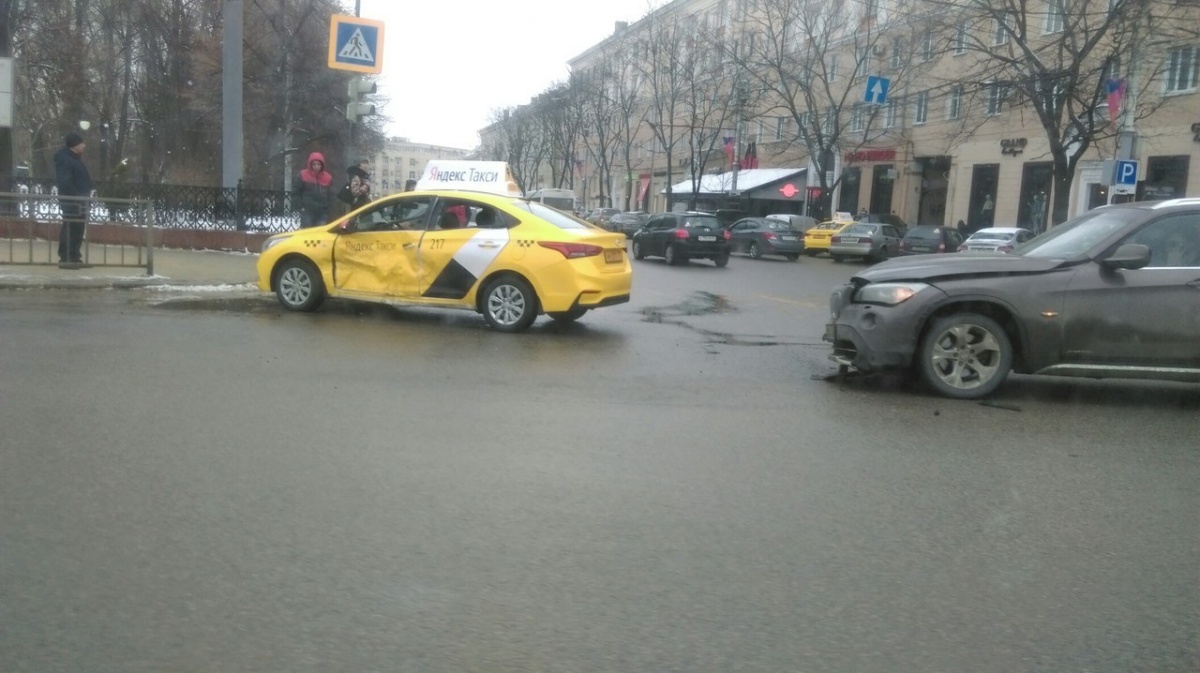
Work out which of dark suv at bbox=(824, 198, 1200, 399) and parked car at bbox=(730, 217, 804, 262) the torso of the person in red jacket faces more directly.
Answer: the dark suv

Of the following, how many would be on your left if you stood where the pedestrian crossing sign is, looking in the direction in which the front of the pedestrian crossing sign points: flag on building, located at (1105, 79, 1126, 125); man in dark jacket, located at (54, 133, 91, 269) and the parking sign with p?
2

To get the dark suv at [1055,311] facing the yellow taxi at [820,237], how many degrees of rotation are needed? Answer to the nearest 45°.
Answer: approximately 90° to its right

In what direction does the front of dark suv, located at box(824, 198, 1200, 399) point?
to the viewer's left

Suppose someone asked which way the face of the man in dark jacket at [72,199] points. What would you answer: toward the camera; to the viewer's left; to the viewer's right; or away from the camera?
to the viewer's right

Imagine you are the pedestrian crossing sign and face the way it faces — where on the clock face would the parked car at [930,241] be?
The parked car is roughly at 8 o'clock from the pedestrian crossing sign.

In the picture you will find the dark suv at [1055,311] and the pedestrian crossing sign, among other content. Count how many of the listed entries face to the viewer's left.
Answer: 1

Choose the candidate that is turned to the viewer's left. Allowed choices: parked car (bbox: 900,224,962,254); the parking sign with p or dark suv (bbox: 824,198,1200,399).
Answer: the dark suv

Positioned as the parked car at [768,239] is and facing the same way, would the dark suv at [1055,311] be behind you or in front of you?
behind

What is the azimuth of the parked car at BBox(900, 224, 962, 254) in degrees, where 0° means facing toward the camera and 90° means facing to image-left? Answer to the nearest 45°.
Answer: approximately 225°

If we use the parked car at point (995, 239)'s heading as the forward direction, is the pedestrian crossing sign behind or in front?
behind

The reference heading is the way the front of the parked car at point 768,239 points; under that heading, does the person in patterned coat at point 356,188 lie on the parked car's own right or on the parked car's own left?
on the parked car's own left
